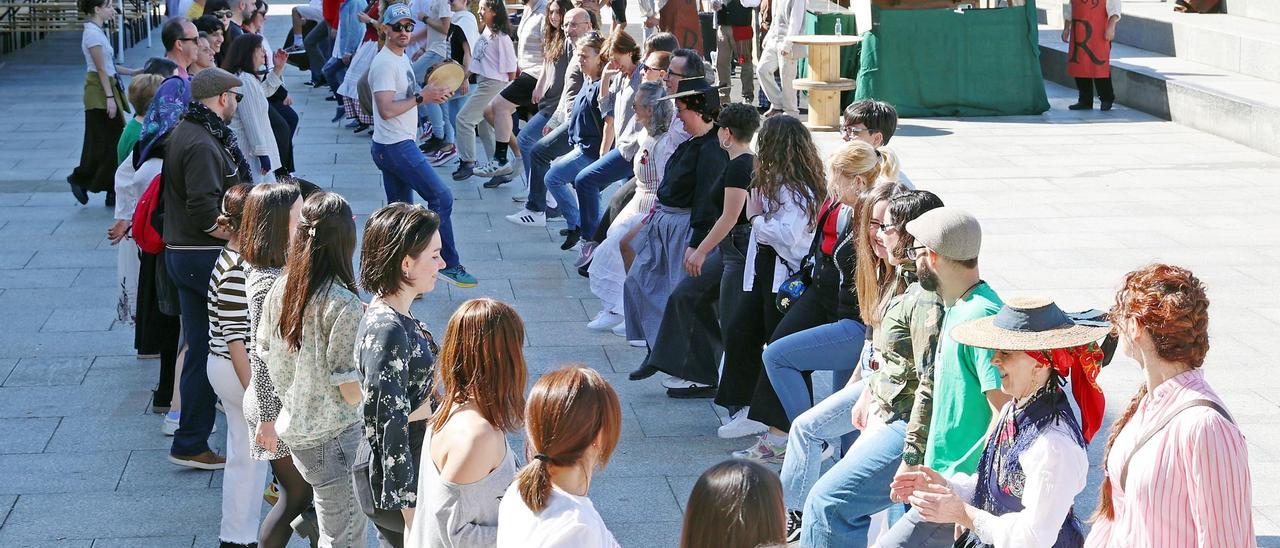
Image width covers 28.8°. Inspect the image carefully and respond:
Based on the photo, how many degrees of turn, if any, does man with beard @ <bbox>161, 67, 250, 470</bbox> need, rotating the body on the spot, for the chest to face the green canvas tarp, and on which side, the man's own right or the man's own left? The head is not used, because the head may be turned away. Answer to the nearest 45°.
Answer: approximately 45° to the man's own left

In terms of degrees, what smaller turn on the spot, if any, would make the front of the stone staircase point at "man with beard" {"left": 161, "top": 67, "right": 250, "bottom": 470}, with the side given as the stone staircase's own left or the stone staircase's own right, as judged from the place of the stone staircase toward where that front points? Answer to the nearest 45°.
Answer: approximately 45° to the stone staircase's own left

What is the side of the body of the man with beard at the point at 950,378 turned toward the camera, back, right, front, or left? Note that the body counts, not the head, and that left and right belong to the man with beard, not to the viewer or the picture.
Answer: left

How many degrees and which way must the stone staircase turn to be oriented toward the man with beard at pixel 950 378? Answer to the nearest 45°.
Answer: approximately 45° to its left

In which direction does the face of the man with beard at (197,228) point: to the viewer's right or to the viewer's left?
to the viewer's right

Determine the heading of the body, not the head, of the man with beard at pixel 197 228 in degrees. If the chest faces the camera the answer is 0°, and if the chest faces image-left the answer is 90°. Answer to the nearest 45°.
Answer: approximately 270°

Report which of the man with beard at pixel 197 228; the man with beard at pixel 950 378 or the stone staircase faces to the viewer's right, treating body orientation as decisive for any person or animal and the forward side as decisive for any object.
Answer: the man with beard at pixel 197 228

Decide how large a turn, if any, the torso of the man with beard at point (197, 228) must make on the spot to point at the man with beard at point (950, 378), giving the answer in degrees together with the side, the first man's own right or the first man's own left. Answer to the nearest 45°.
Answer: approximately 45° to the first man's own right
